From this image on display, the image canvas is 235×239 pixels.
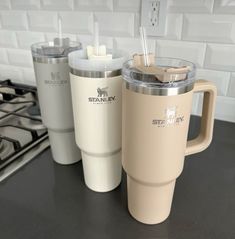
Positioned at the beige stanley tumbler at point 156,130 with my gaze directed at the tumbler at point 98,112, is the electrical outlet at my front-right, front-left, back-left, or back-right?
front-right

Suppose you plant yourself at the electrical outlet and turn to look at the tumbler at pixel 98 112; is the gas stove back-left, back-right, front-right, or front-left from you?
front-right

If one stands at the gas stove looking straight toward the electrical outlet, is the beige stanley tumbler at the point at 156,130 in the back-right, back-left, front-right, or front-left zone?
front-right

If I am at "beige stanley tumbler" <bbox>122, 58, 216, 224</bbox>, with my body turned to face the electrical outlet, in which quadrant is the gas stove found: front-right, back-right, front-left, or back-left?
front-left

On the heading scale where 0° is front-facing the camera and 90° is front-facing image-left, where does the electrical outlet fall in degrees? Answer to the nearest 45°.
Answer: approximately 0°
